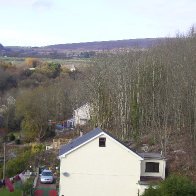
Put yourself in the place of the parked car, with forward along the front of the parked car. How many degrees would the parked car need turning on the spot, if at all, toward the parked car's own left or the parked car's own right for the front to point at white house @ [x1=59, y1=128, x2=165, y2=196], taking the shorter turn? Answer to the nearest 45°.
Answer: approximately 45° to the parked car's own left

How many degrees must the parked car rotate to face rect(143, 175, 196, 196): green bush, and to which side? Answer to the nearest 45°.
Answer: approximately 45° to its left
